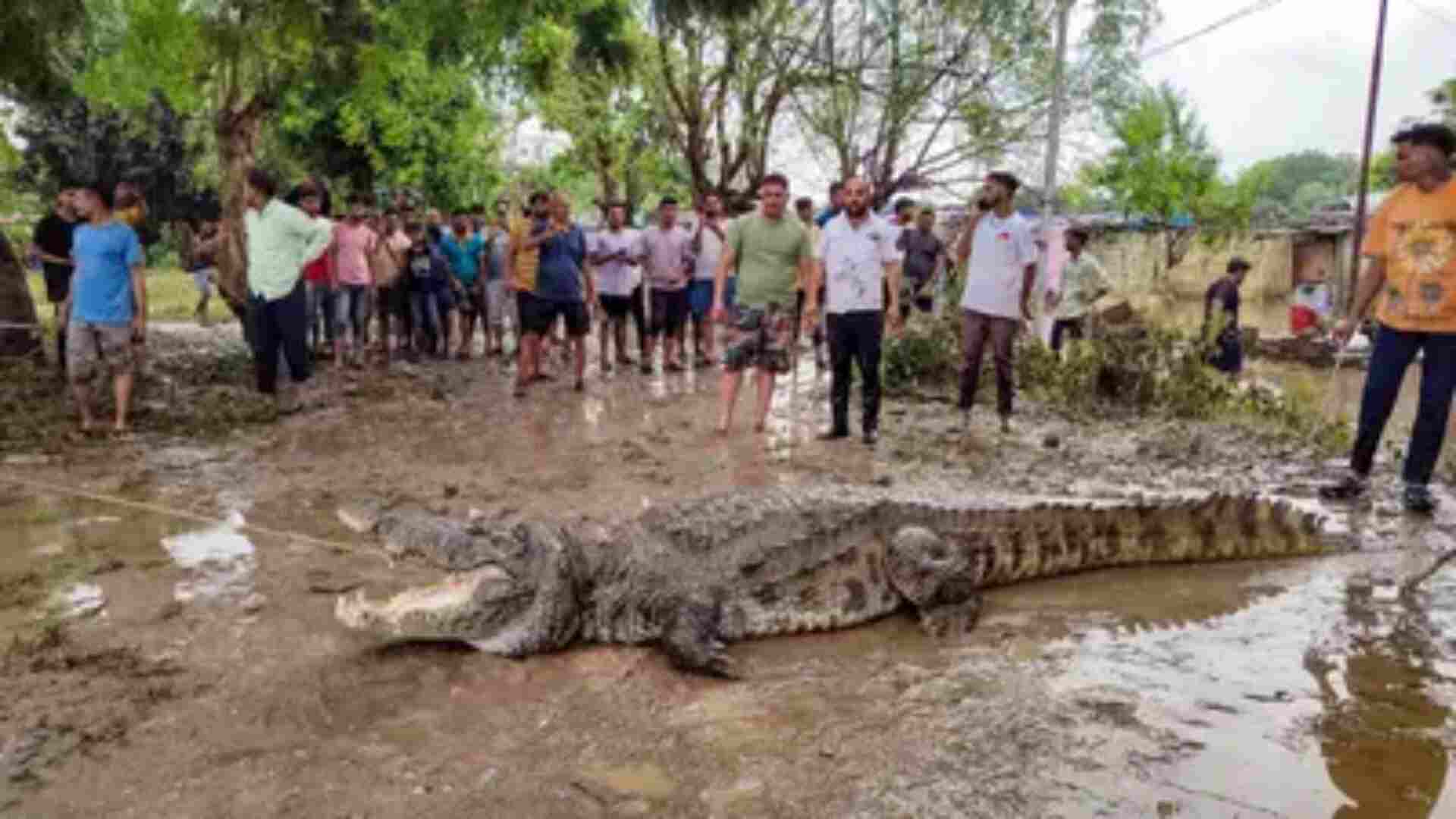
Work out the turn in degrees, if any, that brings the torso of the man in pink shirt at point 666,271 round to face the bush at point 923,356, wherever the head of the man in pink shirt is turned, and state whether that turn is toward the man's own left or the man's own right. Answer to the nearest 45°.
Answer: approximately 45° to the man's own left

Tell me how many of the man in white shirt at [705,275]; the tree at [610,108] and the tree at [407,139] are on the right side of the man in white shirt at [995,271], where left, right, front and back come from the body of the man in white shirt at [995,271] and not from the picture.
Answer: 3

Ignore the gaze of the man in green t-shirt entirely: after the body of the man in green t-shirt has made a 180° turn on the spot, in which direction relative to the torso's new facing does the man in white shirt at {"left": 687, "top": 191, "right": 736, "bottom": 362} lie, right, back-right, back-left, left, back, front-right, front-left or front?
front

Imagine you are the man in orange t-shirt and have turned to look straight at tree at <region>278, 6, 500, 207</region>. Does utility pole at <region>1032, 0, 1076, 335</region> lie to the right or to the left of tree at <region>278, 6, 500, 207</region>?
right

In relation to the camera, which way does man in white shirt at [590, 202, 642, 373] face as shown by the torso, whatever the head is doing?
toward the camera

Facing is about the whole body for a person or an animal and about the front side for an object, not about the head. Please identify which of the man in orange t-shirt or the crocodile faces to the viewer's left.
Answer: the crocodile

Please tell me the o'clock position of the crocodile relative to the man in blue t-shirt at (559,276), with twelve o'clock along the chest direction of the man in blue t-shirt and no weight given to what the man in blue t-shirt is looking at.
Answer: The crocodile is roughly at 12 o'clock from the man in blue t-shirt.

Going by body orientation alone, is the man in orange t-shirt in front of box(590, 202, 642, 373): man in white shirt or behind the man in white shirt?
in front

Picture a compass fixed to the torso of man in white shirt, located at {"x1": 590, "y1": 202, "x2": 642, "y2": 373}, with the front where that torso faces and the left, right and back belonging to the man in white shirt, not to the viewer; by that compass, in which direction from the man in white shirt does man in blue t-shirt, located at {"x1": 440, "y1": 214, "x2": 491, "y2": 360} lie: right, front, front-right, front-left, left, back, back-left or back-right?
back-right

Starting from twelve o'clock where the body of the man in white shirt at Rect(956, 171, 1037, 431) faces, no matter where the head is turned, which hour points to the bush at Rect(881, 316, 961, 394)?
The bush is roughly at 4 o'clock from the man in white shirt.

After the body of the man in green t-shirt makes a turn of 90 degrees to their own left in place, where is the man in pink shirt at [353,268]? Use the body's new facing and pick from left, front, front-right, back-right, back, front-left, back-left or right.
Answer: back-left

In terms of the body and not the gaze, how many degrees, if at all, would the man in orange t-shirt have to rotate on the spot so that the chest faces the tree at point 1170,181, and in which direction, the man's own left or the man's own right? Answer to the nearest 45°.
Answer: approximately 180°

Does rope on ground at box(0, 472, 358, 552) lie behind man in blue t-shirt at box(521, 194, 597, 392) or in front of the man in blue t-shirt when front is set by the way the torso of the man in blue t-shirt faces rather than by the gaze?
in front

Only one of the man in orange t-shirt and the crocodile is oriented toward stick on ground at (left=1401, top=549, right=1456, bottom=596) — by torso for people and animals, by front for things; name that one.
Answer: the man in orange t-shirt

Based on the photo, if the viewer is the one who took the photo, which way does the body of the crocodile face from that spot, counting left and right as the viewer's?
facing to the left of the viewer
